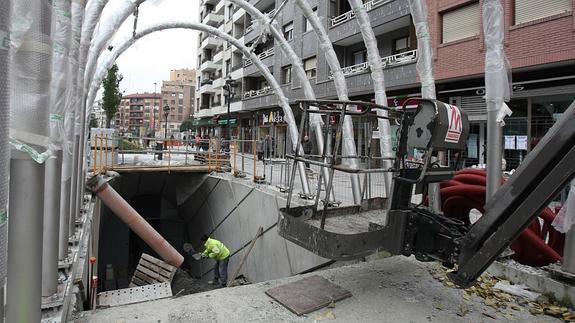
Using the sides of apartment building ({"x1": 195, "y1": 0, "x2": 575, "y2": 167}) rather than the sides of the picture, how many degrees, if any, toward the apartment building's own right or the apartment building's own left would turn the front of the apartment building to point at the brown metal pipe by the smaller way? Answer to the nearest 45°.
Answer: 0° — it already faces it

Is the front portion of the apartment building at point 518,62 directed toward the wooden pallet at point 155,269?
yes

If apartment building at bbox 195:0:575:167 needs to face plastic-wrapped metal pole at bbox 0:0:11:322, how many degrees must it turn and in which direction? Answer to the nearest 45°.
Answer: approximately 45° to its left

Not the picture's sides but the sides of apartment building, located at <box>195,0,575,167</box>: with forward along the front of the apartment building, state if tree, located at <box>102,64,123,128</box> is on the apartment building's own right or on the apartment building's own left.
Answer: on the apartment building's own right

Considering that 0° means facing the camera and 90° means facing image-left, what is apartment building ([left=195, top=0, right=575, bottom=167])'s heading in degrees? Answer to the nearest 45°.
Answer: approximately 45°

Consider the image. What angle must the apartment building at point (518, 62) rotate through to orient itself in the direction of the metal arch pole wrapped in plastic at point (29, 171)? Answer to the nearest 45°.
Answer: approximately 45° to its left
